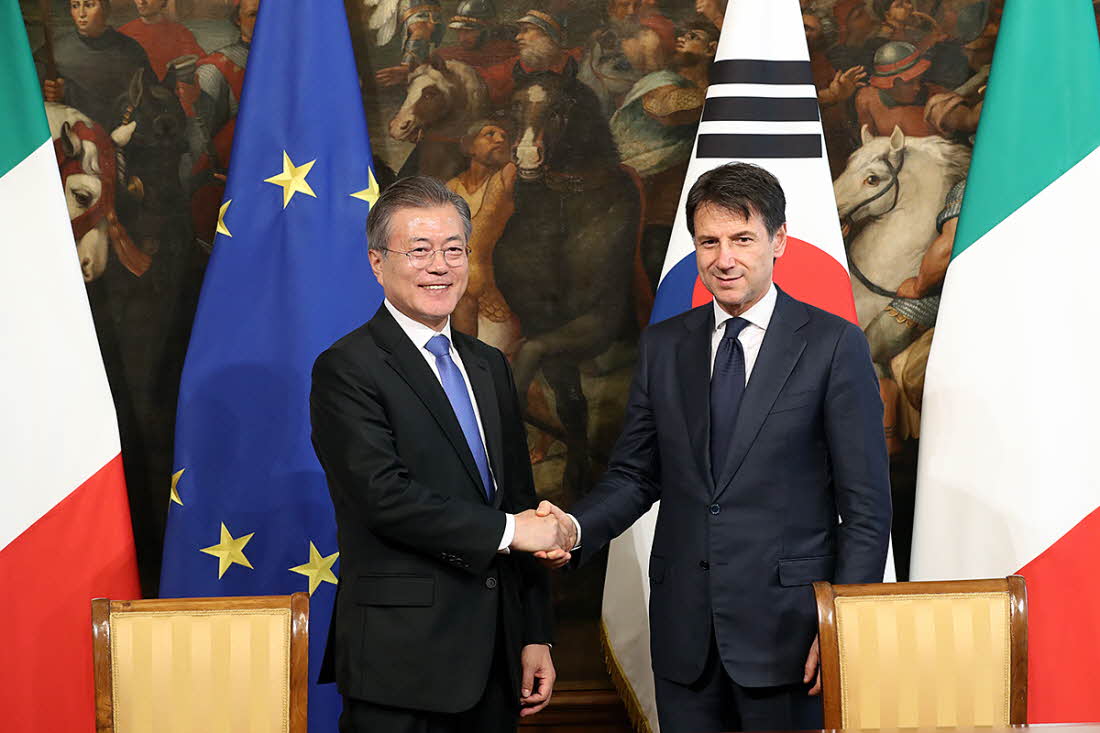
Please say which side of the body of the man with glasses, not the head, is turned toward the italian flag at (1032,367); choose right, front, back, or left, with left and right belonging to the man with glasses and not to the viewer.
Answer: left

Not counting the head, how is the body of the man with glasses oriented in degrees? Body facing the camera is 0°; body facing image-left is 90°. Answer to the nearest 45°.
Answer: approximately 315°

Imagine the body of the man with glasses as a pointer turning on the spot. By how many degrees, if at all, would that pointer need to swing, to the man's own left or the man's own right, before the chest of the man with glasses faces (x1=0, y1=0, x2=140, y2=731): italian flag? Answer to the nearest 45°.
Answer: approximately 180°

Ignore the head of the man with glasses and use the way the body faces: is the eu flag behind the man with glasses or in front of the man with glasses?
behind
